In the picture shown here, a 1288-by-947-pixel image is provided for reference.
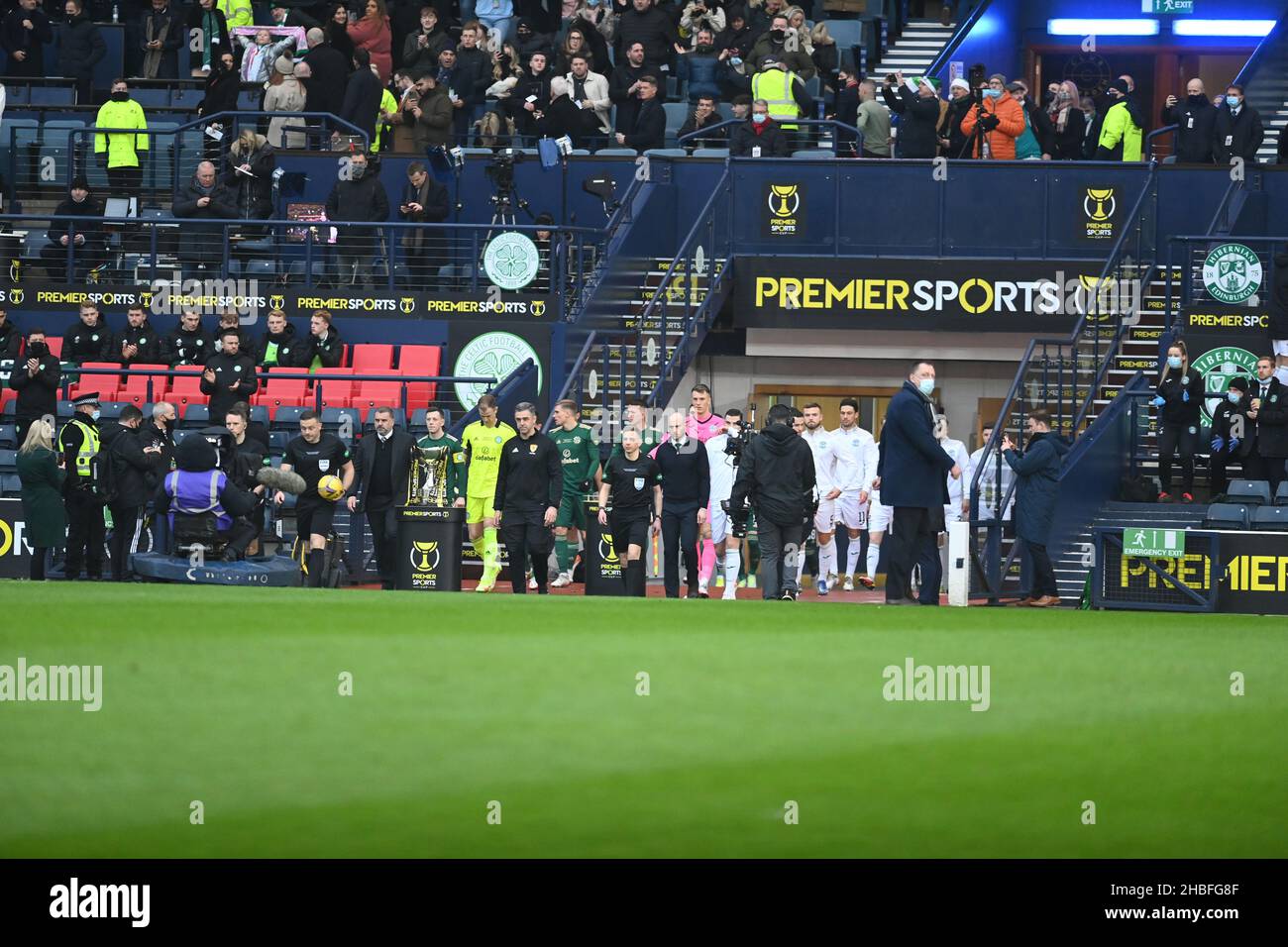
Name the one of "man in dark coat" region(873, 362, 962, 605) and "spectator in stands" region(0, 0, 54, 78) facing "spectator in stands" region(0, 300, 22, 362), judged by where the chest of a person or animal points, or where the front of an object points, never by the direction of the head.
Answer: "spectator in stands" region(0, 0, 54, 78)

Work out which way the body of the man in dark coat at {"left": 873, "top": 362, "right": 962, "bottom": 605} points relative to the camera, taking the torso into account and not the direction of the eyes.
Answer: to the viewer's right

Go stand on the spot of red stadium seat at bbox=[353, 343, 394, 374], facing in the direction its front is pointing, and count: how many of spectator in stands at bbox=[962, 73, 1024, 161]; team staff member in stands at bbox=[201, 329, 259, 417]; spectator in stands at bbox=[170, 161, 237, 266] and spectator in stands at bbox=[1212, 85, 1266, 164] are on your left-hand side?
2

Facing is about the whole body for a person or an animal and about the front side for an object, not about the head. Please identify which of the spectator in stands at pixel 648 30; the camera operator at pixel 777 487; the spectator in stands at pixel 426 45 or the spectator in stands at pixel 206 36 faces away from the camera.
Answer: the camera operator

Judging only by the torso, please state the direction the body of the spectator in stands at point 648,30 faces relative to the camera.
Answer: toward the camera

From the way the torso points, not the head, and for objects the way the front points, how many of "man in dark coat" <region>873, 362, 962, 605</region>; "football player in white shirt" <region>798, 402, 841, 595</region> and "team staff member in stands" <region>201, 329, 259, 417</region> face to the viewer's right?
1

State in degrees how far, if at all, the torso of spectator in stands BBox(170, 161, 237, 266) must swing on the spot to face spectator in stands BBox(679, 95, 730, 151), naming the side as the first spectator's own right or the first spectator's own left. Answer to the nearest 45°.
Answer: approximately 90° to the first spectator's own left

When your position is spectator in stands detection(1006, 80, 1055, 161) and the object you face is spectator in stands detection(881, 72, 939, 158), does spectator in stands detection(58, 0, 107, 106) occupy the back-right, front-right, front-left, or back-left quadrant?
front-right

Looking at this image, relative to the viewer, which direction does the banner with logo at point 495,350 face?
toward the camera
